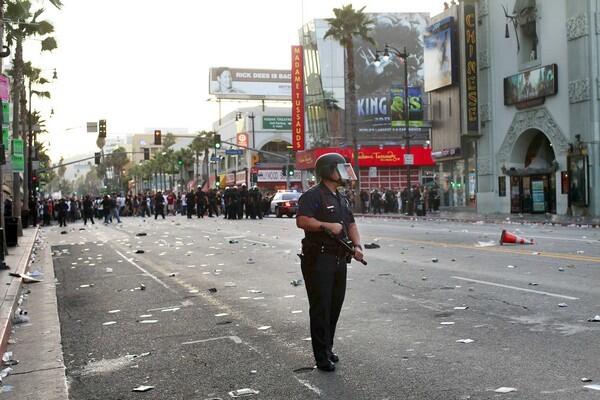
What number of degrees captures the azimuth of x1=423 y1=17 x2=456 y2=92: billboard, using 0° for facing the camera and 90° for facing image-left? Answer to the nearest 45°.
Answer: approximately 45°

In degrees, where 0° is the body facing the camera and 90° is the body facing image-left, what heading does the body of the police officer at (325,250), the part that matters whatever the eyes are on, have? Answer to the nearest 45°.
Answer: approximately 315°

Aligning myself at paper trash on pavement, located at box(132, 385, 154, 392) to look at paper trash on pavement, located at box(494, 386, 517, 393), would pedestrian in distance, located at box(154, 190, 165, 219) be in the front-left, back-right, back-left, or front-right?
back-left

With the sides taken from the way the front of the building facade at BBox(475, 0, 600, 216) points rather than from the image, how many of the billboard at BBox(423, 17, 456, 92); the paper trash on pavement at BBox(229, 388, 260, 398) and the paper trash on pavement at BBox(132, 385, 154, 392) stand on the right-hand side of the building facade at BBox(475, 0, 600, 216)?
1

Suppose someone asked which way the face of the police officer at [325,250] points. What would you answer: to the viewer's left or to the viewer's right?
to the viewer's right

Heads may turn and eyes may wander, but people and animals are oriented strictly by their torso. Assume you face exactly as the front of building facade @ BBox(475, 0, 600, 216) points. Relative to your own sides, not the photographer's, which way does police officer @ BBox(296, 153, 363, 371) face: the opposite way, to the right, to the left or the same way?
to the left

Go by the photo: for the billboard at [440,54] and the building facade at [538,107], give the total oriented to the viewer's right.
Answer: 0

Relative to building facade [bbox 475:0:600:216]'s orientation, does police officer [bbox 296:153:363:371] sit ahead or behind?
ahead

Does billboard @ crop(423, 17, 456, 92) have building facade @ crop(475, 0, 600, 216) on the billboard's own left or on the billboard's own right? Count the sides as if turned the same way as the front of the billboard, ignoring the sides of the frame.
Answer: on the billboard's own left

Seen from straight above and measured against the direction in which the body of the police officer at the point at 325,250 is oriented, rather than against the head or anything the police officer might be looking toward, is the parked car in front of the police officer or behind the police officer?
behind

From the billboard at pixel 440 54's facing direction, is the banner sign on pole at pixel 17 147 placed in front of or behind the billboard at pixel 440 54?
in front

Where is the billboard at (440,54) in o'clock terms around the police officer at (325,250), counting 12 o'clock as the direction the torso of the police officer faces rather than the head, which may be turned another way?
The billboard is roughly at 8 o'clock from the police officer.

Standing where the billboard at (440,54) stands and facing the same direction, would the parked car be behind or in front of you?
in front

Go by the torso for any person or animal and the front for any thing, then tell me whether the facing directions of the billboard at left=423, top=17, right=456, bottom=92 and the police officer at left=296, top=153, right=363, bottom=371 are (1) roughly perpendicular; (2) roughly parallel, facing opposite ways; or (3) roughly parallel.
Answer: roughly perpendicular
